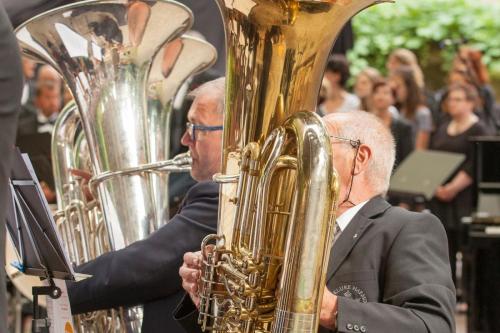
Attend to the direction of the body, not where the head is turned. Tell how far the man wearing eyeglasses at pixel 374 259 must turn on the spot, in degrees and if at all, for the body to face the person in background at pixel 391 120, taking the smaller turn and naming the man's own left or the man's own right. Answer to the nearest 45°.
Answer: approximately 135° to the man's own right

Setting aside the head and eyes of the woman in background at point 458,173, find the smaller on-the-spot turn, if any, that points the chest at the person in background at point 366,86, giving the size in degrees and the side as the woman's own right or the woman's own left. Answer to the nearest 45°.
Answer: approximately 90° to the woman's own right

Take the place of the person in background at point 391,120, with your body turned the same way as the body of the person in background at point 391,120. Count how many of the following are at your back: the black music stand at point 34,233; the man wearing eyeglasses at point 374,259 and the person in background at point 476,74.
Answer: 1

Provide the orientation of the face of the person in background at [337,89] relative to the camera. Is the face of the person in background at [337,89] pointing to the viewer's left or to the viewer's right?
to the viewer's left

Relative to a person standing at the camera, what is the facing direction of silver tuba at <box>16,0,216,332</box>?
facing to the left of the viewer

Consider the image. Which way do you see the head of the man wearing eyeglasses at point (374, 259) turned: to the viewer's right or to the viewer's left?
to the viewer's left

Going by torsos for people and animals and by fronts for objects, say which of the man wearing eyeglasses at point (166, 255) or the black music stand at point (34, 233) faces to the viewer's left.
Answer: the man wearing eyeglasses
